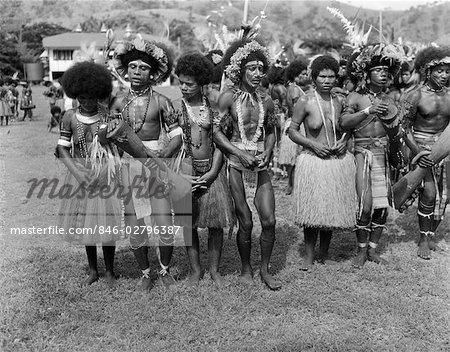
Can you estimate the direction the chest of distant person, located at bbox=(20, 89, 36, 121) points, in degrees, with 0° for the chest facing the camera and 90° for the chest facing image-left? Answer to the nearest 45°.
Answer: approximately 0°

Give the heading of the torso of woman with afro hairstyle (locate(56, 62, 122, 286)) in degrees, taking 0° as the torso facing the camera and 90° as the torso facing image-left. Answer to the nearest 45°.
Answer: approximately 0°

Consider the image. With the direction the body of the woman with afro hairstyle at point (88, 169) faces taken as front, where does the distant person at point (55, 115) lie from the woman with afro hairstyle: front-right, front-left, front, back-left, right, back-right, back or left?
back

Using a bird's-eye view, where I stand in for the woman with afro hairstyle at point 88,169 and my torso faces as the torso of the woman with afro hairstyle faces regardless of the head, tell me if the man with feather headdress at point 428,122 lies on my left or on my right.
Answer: on my left
